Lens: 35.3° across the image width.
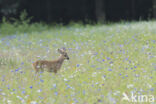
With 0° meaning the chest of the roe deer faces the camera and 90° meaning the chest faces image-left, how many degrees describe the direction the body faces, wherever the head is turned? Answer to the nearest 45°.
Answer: approximately 270°
